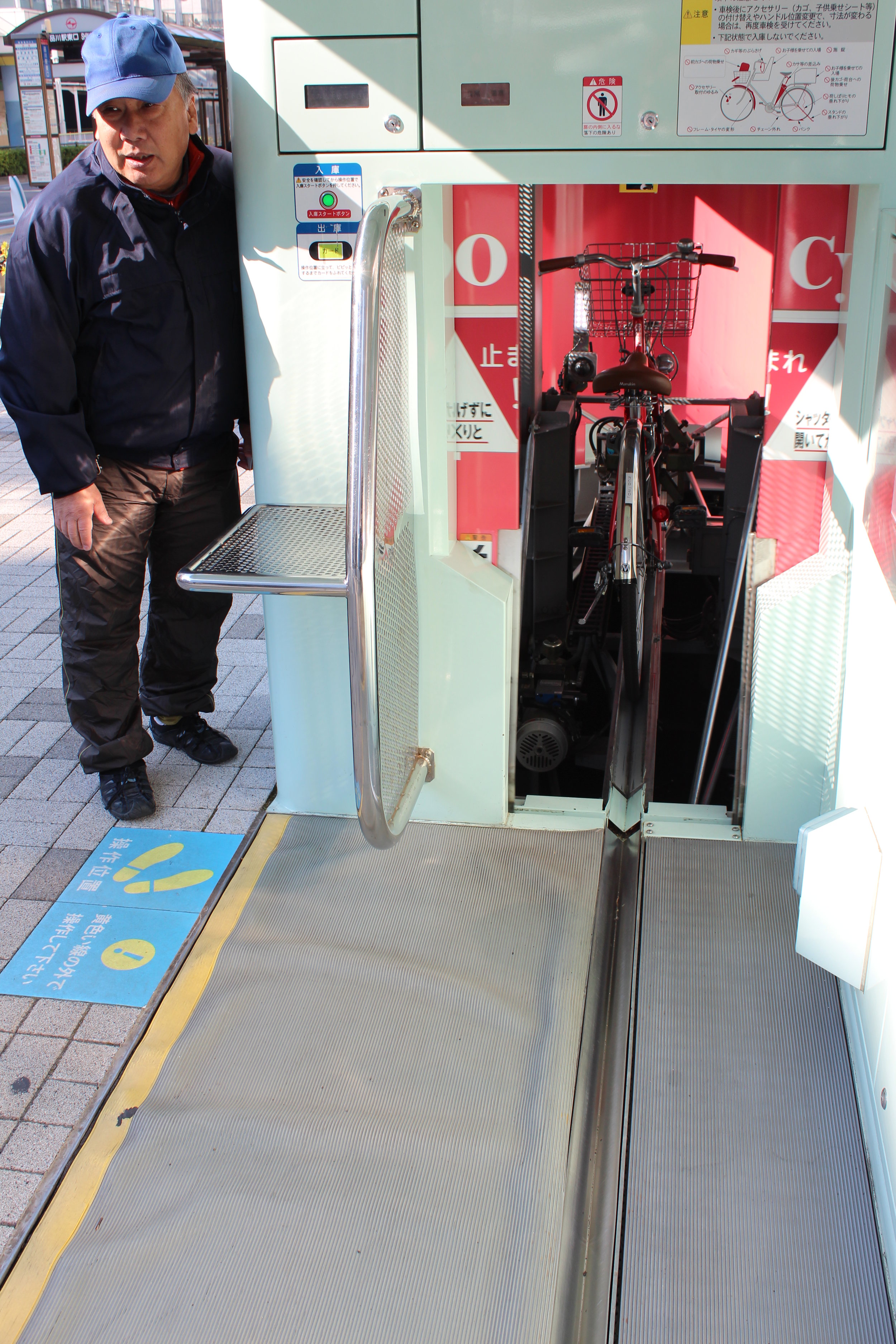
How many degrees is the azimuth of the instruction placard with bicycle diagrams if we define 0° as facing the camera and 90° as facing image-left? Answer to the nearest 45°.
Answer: approximately 0°

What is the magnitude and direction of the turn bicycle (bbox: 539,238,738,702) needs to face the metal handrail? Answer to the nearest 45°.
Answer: approximately 180°

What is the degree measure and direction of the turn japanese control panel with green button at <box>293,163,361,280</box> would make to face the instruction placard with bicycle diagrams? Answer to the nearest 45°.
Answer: approximately 90° to its left

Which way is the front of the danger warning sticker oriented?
toward the camera

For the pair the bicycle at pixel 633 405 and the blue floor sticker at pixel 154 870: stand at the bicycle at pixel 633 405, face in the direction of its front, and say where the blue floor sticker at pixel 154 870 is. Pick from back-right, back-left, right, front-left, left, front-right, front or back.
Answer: back-left

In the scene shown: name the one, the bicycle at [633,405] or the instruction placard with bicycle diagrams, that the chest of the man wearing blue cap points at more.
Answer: the instruction placard with bicycle diagrams

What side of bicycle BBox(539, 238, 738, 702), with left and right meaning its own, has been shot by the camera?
back

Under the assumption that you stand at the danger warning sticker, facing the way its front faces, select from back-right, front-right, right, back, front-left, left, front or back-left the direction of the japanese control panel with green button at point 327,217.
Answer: right
